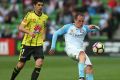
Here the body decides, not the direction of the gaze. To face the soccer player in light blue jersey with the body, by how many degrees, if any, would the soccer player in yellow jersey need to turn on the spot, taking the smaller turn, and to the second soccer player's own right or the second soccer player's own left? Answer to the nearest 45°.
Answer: approximately 45° to the second soccer player's own left

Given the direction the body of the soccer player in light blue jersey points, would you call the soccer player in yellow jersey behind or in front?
behind

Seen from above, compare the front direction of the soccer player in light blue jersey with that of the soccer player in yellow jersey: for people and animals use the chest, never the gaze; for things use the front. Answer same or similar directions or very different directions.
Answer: same or similar directions

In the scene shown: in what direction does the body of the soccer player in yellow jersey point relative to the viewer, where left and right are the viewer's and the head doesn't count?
facing the viewer and to the right of the viewer

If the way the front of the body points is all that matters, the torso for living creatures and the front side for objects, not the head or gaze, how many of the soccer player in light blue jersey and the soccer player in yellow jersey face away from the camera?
0
